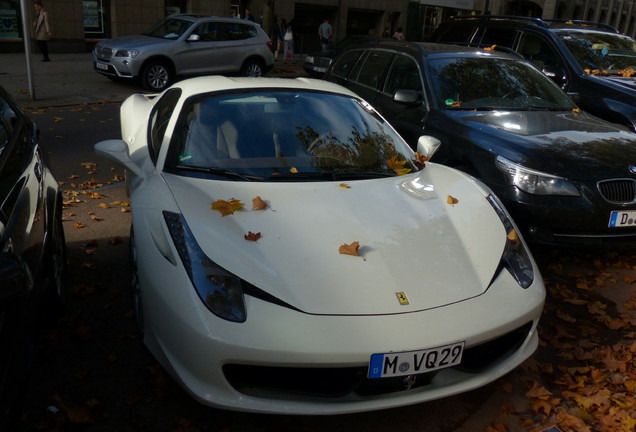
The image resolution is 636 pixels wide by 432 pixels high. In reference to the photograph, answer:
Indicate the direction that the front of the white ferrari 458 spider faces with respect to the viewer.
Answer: facing the viewer and to the right of the viewer

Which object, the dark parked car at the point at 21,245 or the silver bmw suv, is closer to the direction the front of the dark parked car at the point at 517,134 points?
the dark parked car

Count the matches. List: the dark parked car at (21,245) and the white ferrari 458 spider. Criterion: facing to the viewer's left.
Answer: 0

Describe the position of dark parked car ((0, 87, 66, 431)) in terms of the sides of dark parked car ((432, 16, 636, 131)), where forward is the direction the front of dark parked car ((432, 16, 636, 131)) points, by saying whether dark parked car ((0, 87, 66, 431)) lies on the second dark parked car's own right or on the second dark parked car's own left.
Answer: on the second dark parked car's own right

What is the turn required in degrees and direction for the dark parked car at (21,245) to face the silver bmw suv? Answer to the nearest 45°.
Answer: approximately 135° to its left

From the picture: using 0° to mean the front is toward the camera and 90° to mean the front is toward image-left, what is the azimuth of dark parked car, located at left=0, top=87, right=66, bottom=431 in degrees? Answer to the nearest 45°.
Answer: approximately 315°

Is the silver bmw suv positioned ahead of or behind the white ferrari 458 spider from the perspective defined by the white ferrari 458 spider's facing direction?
behind

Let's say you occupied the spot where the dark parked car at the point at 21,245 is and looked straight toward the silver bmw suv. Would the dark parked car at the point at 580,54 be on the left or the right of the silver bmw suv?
right

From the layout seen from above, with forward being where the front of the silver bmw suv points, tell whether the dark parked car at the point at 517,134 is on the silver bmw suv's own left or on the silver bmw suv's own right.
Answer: on the silver bmw suv's own left

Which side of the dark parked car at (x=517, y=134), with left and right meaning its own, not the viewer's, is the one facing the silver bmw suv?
back

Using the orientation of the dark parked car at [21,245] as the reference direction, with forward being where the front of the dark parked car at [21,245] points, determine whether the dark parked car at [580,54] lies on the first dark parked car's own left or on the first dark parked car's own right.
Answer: on the first dark parked car's own left

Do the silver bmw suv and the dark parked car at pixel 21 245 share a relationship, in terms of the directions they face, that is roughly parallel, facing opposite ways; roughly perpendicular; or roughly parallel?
roughly perpendicular

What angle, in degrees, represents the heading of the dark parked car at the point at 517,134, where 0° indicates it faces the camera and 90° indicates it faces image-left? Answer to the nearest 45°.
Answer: approximately 315°
